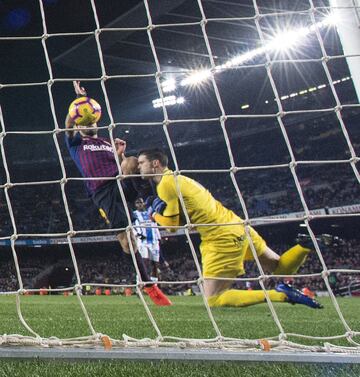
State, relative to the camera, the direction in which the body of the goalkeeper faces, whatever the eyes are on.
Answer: to the viewer's left

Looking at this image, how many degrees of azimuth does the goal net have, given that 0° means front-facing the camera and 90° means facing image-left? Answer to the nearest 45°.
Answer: approximately 180°

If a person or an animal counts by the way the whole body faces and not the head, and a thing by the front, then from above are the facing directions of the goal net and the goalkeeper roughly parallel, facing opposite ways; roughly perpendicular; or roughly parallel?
roughly perpendicular

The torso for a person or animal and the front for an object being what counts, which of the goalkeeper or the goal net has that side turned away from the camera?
the goal net

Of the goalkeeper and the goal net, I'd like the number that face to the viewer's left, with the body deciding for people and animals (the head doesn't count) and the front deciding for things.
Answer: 1
